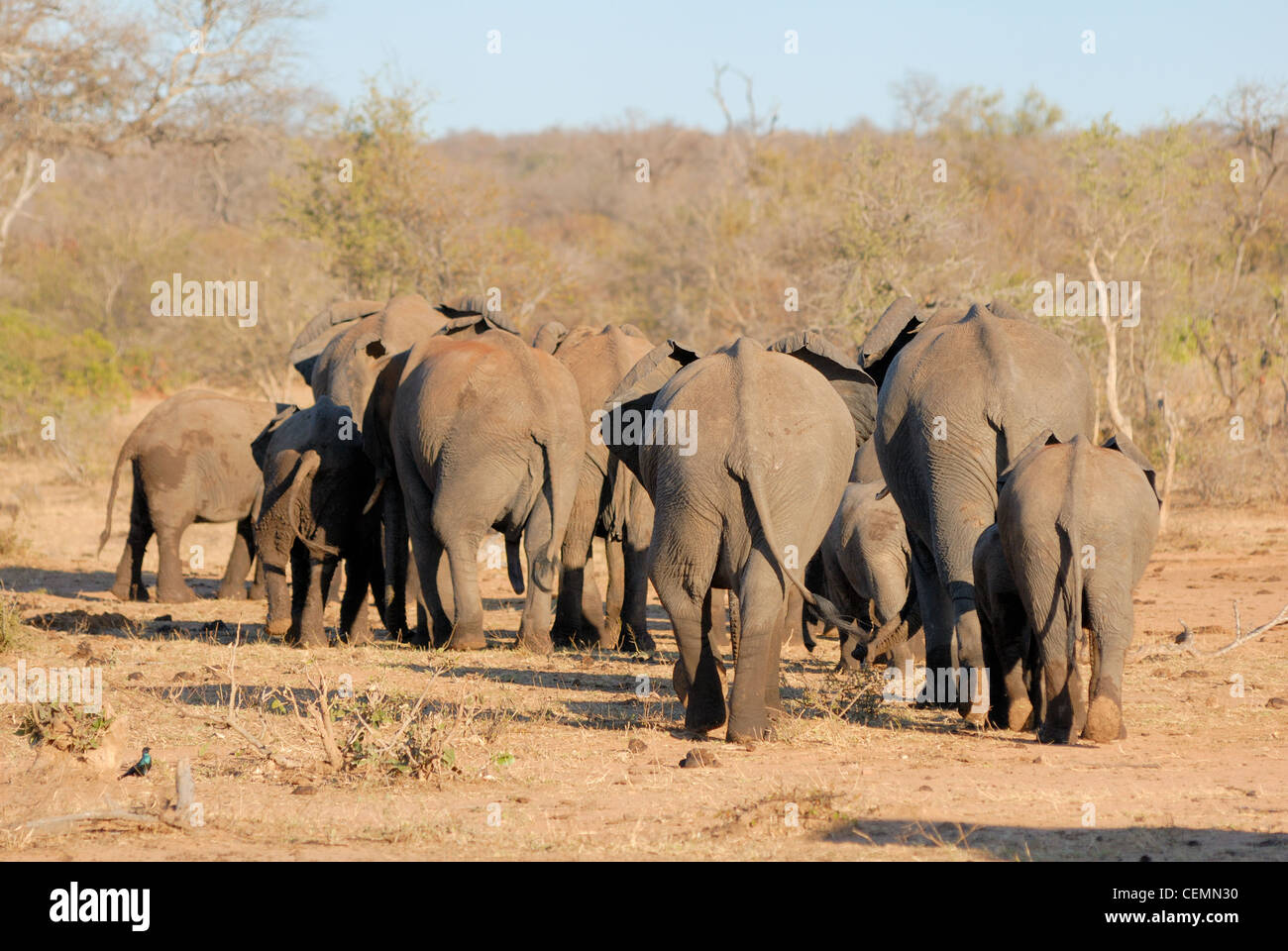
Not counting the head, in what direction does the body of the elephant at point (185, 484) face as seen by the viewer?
to the viewer's right

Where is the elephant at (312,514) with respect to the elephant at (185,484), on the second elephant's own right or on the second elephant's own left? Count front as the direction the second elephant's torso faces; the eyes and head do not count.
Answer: on the second elephant's own right

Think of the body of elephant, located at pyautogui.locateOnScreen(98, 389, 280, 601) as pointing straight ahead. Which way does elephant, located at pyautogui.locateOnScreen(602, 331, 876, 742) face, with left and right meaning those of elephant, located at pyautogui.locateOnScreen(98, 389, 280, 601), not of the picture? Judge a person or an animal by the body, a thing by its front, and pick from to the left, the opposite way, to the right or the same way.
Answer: to the left
